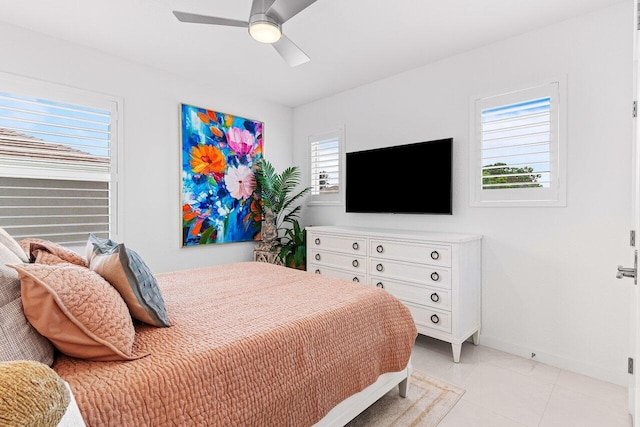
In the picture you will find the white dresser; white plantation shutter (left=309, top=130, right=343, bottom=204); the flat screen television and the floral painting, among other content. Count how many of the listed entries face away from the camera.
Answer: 0

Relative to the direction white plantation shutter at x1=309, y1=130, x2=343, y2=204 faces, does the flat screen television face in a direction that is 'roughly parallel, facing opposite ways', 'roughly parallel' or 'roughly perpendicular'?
roughly parallel

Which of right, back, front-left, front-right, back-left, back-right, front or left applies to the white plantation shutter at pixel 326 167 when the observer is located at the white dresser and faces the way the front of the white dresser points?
right

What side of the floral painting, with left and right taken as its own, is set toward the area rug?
front

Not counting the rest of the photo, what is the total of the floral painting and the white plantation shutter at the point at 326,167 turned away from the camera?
0

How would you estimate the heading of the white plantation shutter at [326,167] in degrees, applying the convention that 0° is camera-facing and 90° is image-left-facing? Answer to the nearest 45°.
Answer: approximately 45°

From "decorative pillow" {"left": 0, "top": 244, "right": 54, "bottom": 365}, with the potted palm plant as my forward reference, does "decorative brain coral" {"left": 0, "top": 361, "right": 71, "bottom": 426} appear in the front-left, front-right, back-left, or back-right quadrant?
back-right

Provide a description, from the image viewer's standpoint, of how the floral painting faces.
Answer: facing the viewer and to the right of the viewer

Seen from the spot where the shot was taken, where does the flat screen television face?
facing the viewer and to the left of the viewer

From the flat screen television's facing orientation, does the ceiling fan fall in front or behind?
in front

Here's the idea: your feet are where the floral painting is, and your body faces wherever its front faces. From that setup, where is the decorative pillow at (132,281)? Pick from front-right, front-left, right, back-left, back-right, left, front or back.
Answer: front-right

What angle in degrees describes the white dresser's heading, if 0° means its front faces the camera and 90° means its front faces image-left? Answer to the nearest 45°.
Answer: approximately 45°

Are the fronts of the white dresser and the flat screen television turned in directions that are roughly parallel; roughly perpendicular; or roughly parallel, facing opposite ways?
roughly parallel

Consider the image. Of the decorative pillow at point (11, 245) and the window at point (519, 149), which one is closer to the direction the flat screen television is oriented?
the decorative pillow

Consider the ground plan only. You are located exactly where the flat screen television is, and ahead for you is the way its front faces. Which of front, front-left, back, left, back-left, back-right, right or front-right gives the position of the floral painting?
front-right

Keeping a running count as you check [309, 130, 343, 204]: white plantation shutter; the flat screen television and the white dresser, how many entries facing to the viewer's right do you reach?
0

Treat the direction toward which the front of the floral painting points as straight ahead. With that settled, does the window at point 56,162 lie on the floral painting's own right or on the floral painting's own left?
on the floral painting's own right

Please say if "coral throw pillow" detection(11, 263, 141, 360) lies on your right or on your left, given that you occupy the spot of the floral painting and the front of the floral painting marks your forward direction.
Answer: on your right
